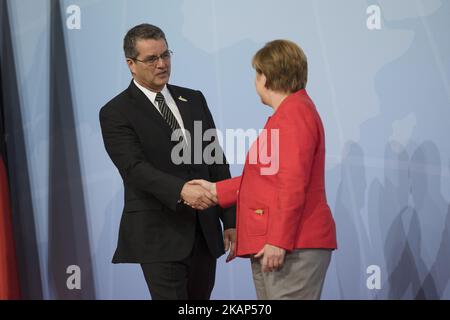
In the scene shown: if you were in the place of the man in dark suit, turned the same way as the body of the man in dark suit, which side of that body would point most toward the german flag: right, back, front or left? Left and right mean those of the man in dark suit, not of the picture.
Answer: back

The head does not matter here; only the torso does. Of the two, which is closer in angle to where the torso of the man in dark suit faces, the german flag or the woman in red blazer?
the woman in red blazer

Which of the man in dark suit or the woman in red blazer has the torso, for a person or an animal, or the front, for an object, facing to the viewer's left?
the woman in red blazer

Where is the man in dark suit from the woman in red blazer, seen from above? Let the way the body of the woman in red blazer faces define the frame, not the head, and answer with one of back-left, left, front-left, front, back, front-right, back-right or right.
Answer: front-right

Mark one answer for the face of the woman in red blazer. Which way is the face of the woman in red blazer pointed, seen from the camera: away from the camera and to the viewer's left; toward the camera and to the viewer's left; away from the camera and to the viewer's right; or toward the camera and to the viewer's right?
away from the camera and to the viewer's left

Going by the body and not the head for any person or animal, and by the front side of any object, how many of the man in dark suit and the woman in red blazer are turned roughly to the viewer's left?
1

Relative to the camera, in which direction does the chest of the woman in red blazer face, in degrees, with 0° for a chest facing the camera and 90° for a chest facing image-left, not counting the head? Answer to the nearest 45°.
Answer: approximately 90°

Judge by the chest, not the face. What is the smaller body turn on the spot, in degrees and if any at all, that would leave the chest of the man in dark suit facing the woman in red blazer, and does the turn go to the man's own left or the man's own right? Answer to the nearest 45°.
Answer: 0° — they already face them

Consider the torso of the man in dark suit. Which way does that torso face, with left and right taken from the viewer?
facing the viewer and to the right of the viewer

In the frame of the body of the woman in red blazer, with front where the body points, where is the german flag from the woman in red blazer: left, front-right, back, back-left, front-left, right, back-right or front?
front-right
